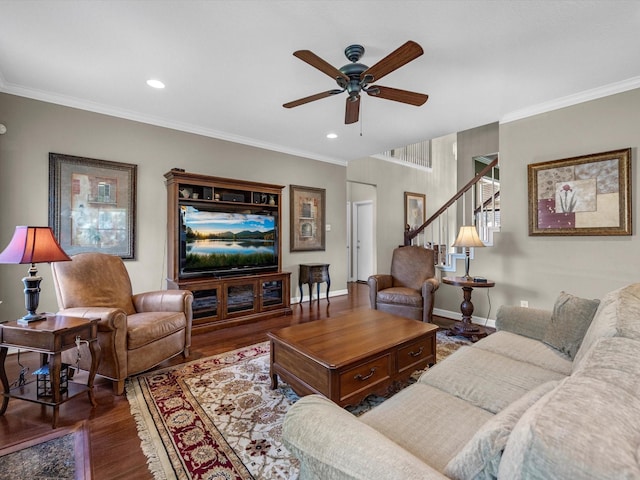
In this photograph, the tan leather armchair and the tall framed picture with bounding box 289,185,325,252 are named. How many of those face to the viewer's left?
0

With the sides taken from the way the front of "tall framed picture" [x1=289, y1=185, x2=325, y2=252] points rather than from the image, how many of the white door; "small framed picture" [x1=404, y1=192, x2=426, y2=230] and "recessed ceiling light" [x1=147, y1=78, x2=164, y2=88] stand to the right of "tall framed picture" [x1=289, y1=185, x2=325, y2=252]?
1

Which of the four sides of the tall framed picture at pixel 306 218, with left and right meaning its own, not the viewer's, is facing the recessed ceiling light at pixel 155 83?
right

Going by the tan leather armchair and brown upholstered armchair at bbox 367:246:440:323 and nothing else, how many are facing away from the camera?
0

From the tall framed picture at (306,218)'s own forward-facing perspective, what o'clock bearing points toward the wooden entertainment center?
The wooden entertainment center is roughly at 3 o'clock from the tall framed picture.

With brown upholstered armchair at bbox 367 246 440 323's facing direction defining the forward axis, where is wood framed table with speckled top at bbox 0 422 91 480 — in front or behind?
in front

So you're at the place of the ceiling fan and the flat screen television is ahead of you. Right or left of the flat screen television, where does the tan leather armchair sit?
left

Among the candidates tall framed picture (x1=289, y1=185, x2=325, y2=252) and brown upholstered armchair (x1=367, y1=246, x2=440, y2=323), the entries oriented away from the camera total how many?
0

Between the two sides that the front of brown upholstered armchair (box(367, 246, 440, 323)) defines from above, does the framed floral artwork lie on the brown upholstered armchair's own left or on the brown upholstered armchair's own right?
on the brown upholstered armchair's own left

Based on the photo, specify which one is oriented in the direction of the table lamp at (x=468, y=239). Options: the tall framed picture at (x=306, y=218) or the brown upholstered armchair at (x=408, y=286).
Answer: the tall framed picture

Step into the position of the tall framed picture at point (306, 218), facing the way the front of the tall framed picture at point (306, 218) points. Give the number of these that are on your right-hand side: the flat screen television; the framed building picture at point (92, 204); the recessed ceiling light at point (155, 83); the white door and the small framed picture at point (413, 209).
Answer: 3

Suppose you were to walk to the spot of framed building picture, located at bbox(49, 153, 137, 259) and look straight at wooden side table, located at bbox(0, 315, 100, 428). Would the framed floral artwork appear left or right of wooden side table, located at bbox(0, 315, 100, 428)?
left

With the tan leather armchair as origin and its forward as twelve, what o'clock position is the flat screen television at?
The flat screen television is roughly at 9 o'clock from the tan leather armchair.

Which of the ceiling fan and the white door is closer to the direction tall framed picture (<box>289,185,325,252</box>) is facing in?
the ceiling fan

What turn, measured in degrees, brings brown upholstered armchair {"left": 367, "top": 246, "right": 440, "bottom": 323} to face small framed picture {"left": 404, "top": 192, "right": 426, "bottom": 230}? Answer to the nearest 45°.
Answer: approximately 135° to its right

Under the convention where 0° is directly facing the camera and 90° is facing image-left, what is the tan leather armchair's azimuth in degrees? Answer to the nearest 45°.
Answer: approximately 315°

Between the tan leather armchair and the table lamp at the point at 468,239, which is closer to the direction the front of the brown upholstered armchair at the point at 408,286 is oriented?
the tan leather armchair
